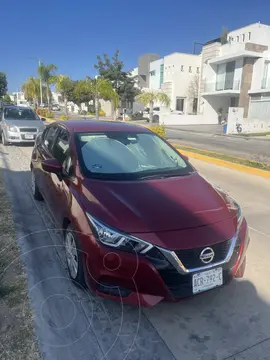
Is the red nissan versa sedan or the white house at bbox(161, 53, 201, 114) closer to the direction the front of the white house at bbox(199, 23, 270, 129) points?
the red nissan versa sedan

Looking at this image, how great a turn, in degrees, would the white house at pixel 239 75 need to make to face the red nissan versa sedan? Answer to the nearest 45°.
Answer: approximately 45° to its left

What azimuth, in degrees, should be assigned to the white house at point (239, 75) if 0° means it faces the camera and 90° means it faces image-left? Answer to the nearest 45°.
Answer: approximately 45°

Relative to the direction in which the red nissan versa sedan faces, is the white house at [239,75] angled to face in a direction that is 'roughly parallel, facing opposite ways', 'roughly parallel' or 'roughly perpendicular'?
roughly perpendicular

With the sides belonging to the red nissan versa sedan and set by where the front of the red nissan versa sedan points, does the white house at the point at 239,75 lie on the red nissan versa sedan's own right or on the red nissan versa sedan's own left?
on the red nissan versa sedan's own left

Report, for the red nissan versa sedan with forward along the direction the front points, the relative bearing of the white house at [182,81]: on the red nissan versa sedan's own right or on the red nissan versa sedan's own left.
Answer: on the red nissan versa sedan's own left

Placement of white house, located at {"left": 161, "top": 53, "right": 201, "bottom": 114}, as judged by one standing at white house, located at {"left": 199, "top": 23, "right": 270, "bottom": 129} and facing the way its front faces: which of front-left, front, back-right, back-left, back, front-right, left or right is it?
right

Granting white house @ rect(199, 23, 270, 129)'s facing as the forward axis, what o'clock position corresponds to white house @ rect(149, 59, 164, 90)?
white house @ rect(149, 59, 164, 90) is roughly at 3 o'clock from white house @ rect(199, 23, 270, 129).
